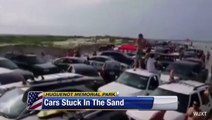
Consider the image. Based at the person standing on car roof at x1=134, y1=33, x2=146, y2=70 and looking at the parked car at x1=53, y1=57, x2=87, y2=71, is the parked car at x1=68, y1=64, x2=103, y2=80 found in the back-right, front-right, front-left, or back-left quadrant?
front-left

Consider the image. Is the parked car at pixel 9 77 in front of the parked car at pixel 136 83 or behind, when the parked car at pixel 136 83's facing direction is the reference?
in front

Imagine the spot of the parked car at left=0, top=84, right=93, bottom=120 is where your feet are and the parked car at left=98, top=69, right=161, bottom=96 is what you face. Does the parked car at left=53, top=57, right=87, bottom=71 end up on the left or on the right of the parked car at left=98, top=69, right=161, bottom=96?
left

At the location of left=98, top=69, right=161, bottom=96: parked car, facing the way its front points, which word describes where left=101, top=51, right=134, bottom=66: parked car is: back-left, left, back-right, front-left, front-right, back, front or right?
back-right

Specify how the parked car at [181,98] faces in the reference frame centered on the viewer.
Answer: facing the viewer and to the left of the viewer
